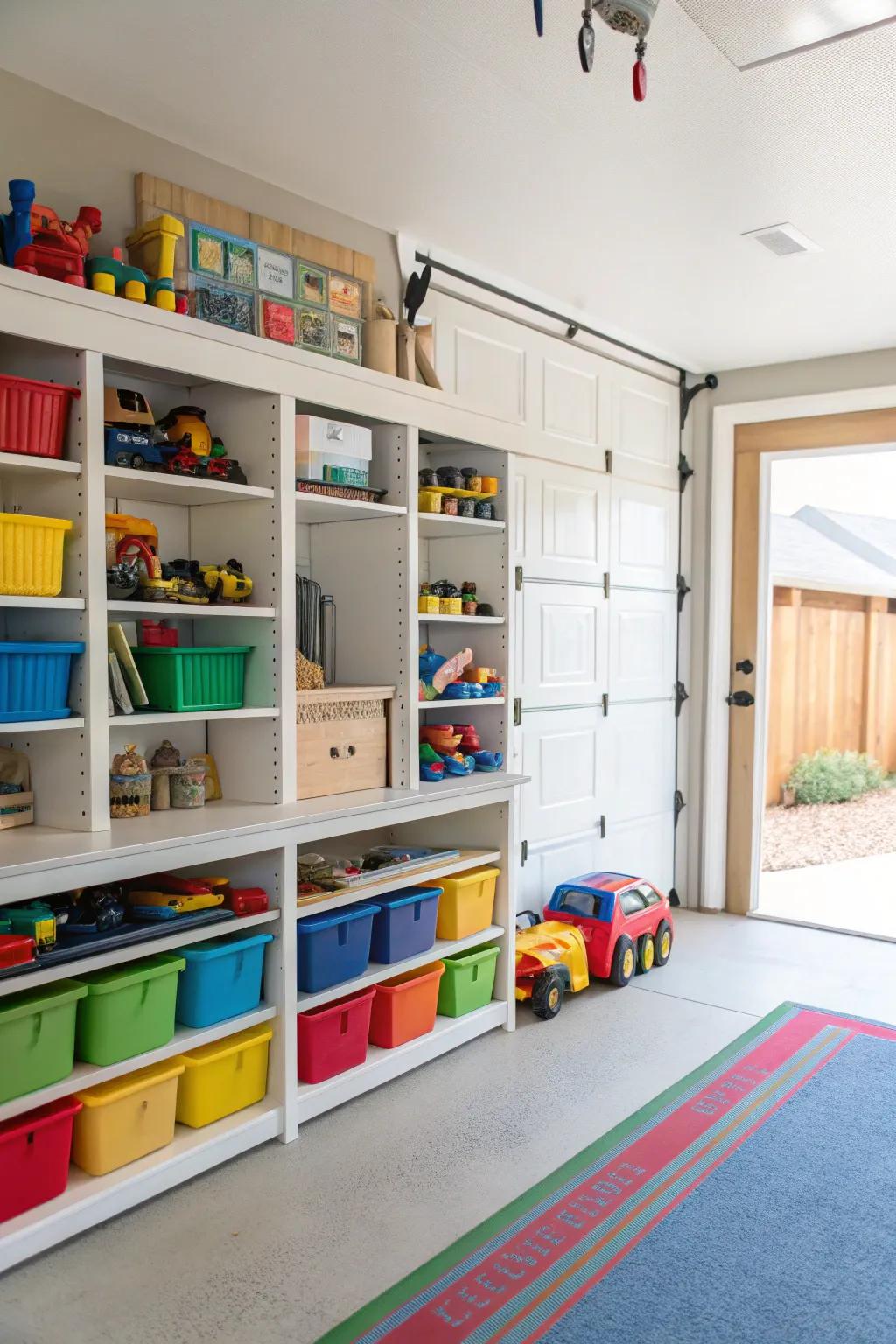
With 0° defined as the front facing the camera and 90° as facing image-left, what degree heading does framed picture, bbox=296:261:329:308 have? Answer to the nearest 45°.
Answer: approximately 315°

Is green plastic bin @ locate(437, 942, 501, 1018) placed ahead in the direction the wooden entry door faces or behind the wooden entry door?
ahead

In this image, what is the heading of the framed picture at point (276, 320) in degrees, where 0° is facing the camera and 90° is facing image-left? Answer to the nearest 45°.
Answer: approximately 315°

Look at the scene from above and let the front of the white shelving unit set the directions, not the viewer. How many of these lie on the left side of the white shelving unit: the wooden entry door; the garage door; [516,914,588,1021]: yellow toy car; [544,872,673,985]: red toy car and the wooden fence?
5

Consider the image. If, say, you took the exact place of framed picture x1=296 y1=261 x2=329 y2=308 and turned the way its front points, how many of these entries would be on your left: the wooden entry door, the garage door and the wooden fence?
3

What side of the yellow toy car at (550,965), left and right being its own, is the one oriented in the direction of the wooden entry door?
back
